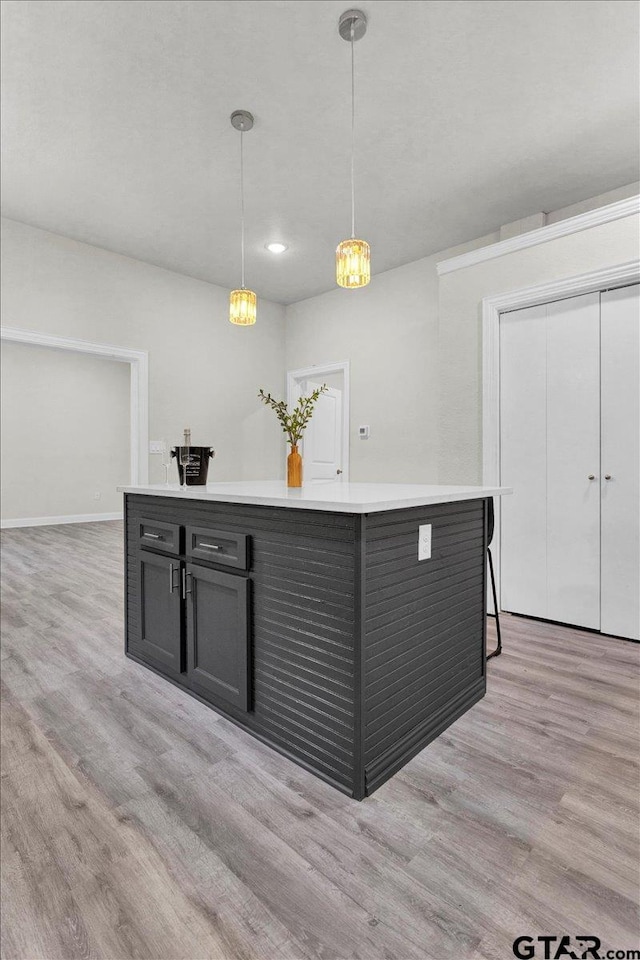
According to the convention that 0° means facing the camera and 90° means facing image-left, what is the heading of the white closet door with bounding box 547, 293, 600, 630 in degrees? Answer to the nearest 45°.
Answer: approximately 45°

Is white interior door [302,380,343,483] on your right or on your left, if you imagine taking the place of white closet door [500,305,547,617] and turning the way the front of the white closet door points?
on your right

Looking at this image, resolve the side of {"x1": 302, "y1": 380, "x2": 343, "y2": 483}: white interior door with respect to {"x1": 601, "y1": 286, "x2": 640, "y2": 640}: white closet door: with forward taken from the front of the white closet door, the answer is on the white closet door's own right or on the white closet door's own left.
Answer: on the white closet door's own right

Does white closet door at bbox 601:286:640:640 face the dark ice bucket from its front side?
yes

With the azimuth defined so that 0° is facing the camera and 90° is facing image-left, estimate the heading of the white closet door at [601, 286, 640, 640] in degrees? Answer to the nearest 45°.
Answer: approximately 45°

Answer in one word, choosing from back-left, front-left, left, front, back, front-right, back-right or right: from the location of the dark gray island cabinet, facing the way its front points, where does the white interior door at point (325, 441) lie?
back-right

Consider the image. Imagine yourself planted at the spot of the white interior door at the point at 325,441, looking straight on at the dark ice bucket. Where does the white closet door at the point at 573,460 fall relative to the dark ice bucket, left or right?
left
